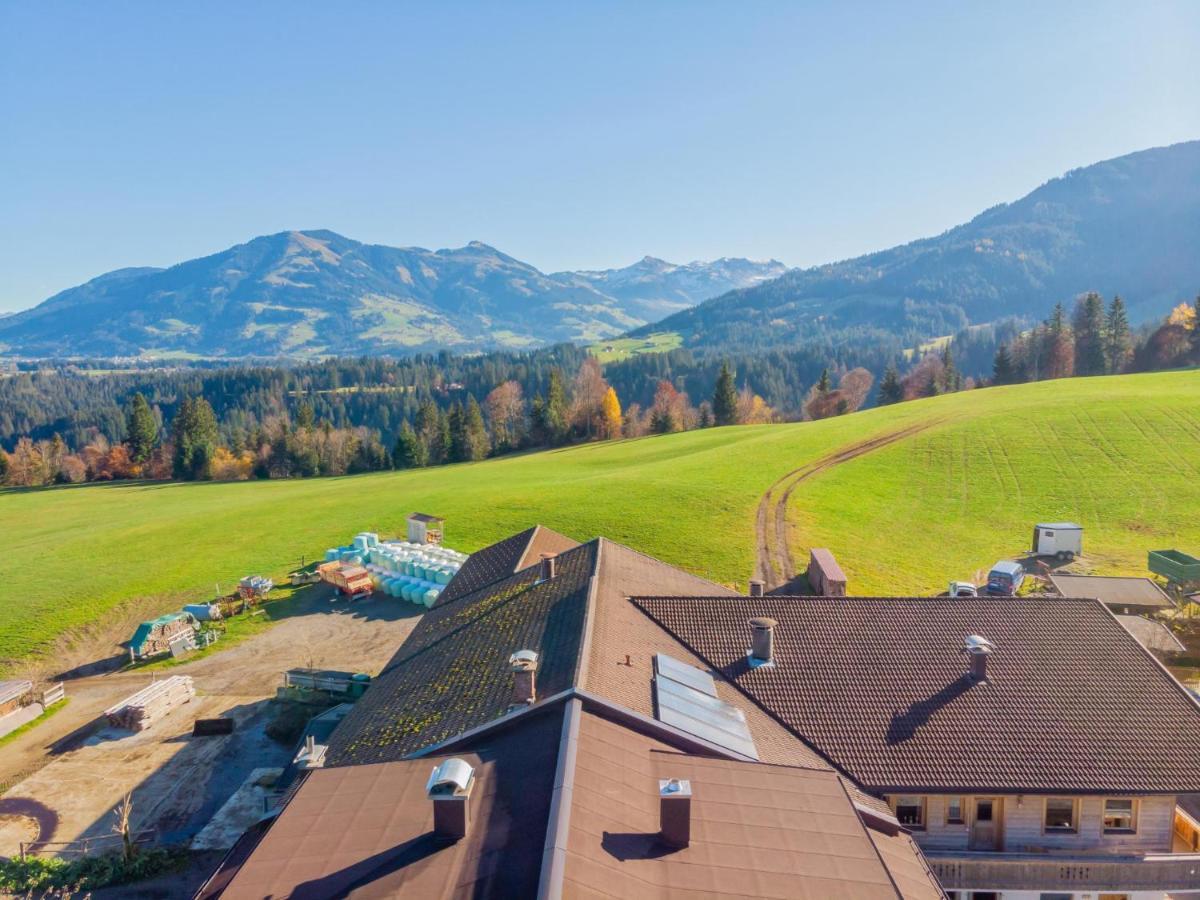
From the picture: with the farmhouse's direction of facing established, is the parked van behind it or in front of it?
behind

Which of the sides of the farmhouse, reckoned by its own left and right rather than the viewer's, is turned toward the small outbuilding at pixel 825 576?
back

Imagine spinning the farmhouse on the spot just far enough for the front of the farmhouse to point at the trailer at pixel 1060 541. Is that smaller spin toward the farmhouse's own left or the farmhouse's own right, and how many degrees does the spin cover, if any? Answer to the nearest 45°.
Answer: approximately 135° to the farmhouse's own left

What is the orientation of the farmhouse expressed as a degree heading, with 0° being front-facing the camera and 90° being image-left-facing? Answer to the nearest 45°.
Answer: approximately 0°
